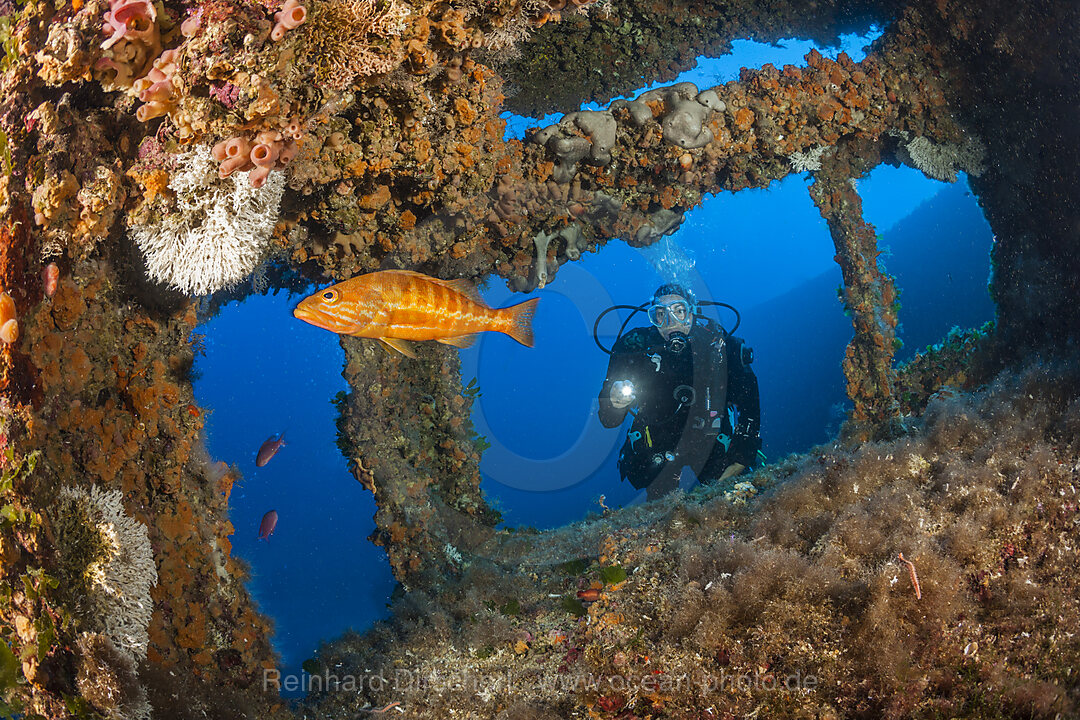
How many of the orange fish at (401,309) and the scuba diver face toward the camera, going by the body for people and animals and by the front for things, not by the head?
1

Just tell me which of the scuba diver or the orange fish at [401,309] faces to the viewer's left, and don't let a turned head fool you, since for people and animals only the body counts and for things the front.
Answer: the orange fish

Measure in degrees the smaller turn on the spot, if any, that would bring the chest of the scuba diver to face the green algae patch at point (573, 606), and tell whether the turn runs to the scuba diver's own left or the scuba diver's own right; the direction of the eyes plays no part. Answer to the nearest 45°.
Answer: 0° — they already face it

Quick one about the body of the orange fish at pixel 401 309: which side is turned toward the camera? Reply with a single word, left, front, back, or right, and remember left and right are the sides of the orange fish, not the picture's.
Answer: left

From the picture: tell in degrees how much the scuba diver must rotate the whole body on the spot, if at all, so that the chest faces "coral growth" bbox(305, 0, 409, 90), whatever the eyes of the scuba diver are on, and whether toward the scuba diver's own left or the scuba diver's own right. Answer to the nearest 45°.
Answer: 0° — they already face it

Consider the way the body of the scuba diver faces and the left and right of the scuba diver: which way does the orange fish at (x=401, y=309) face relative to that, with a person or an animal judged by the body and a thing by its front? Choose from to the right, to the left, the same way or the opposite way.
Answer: to the right
